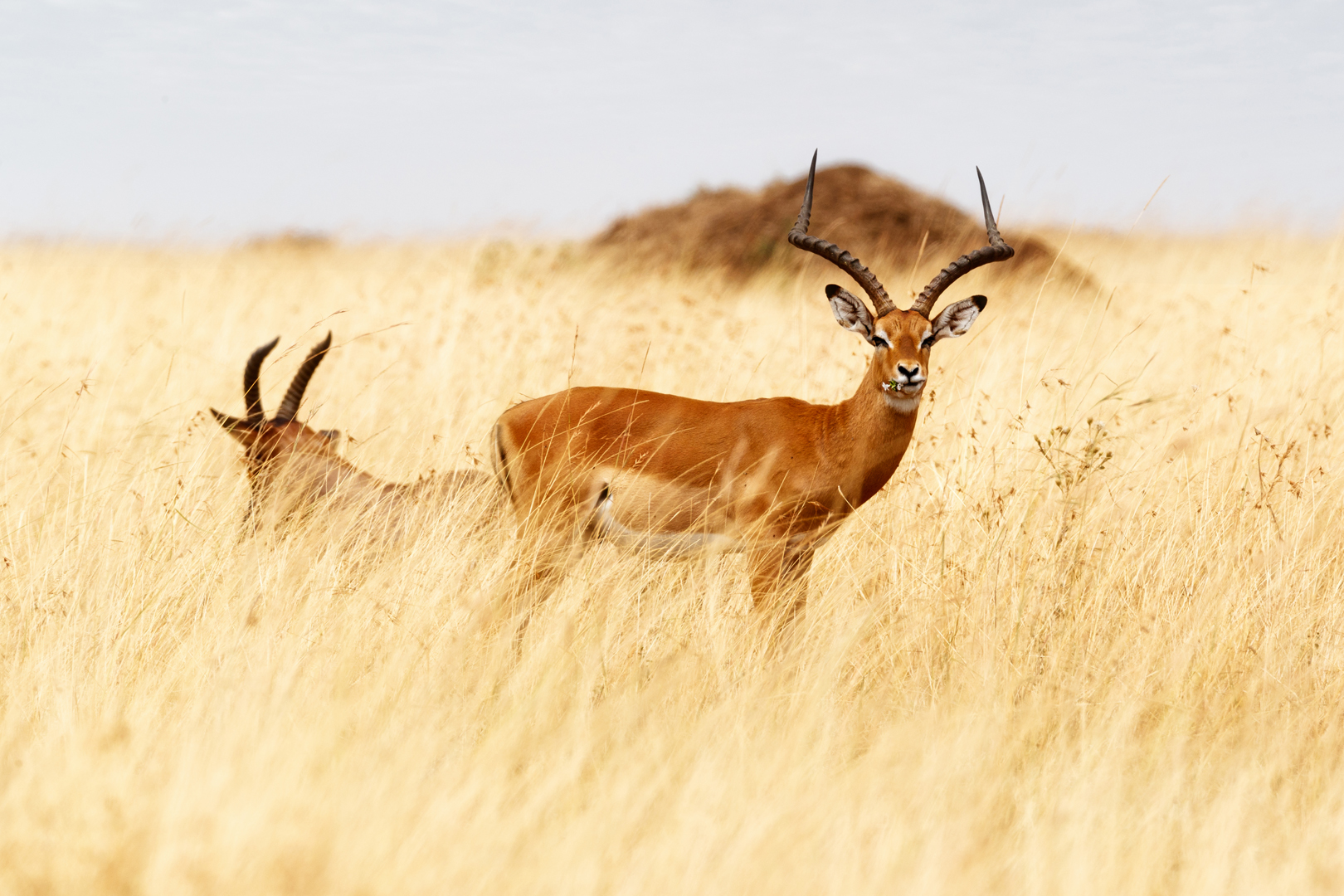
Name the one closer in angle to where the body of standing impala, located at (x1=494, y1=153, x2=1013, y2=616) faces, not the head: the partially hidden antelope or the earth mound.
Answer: the earth mound

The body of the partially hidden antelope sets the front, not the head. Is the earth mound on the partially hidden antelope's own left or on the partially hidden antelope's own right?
on the partially hidden antelope's own right

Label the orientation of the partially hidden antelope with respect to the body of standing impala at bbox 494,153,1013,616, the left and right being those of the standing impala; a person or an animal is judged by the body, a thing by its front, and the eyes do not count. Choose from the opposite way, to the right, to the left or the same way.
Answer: the opposite way

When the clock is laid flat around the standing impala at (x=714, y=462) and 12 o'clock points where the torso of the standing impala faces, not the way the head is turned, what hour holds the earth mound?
The earth mound is roughly at 9 o'clock from the standing impala.

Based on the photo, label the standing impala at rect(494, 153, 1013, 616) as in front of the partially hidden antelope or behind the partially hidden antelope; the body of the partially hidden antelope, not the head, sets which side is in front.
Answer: behind

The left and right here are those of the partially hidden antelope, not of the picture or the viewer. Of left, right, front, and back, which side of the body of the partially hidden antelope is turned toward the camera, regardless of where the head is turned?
left

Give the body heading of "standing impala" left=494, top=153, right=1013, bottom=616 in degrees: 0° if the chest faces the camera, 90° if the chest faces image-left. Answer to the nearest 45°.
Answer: approximately 270°

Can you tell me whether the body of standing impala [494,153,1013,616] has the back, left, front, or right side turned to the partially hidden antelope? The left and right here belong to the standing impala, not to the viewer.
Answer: back

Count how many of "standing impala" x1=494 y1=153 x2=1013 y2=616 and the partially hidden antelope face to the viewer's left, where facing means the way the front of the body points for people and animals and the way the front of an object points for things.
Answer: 1
